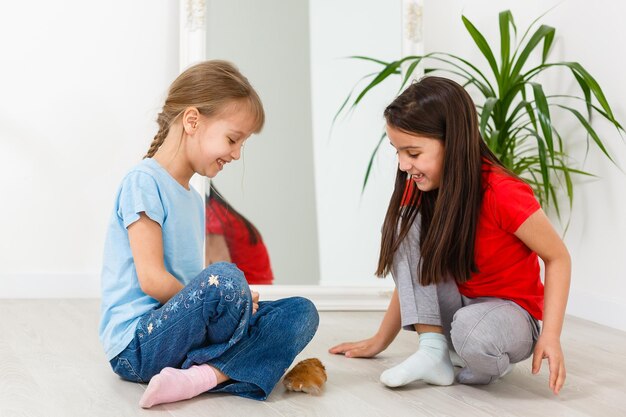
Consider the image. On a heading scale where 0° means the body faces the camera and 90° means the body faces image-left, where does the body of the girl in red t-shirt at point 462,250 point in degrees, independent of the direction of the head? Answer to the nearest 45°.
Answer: approximately 45°

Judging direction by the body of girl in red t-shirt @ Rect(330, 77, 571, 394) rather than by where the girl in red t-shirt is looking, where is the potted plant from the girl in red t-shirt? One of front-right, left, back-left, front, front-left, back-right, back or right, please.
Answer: back-right

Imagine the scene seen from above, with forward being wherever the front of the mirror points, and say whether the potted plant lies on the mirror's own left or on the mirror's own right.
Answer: on the mirror's own left

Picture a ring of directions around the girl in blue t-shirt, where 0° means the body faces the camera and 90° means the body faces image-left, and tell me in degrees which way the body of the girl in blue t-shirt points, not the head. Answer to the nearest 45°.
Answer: approximately 270°

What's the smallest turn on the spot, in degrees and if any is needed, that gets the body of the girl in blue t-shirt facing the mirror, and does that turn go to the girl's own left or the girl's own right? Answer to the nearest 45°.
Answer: approximately 90° to the girl's own left

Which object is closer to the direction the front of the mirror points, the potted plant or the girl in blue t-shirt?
the girl in blue t-shirt

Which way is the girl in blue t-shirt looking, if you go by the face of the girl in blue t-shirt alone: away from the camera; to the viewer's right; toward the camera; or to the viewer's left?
to the viewer's right

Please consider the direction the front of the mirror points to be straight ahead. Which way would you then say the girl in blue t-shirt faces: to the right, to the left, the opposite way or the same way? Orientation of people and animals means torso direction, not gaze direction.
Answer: to the left

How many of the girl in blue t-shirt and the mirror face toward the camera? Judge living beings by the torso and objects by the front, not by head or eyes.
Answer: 1
